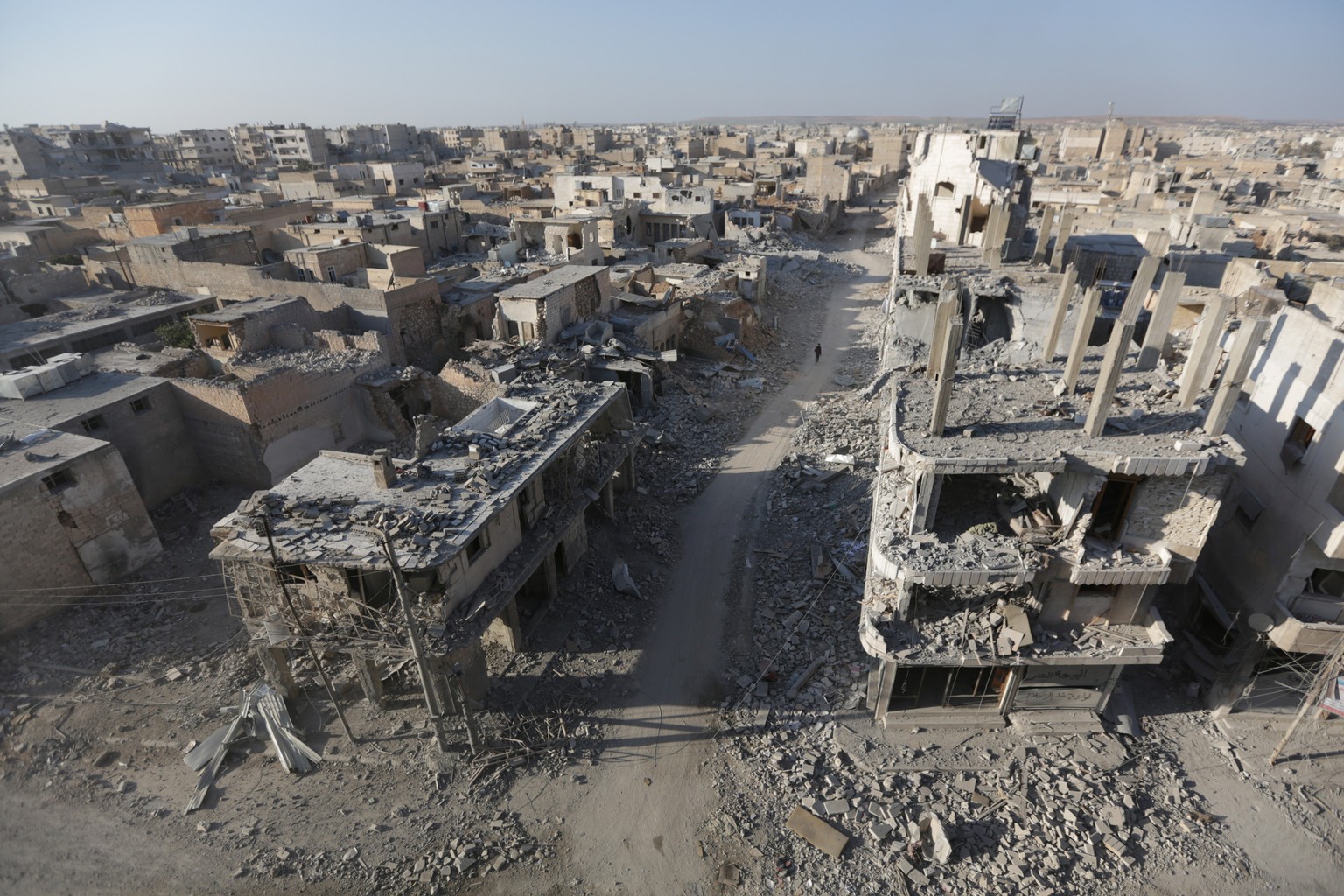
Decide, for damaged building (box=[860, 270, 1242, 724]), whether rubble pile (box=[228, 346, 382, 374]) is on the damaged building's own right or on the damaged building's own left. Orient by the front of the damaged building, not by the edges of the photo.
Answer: on the damaged building's own right

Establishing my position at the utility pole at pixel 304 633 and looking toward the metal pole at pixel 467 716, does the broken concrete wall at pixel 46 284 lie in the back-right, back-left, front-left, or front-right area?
back-left

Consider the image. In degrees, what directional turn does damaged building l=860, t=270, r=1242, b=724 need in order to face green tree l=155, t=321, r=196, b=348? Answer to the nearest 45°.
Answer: approximately 90° to its right

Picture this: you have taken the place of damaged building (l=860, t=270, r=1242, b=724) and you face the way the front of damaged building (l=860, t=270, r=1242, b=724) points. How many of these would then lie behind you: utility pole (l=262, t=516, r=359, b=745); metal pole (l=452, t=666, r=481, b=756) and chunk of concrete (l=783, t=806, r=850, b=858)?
0

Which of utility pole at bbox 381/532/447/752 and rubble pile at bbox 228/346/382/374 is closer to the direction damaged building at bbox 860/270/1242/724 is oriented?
the utility pole

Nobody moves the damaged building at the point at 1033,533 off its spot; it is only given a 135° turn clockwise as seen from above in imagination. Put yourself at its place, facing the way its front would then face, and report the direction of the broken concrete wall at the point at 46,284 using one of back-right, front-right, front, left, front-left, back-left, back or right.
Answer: front-left

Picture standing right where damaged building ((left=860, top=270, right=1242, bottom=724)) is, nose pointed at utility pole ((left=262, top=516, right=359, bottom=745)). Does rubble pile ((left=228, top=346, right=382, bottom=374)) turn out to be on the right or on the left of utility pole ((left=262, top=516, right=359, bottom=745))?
right

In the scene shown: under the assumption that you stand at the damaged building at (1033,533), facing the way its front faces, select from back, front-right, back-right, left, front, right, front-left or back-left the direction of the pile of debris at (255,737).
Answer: front-right

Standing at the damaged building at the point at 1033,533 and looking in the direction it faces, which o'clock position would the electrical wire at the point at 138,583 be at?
The electrical wire is roughly at 2 o'clock from the damaged building.

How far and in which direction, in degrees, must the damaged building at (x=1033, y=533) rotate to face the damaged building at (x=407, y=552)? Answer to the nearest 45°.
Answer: approximately 45° to its right

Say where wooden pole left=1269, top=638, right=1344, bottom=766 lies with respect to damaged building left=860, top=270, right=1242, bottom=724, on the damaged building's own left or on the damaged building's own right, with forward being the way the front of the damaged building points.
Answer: on the damaged building's own left

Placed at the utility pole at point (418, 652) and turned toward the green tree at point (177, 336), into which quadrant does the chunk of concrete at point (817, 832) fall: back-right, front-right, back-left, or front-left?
back-right

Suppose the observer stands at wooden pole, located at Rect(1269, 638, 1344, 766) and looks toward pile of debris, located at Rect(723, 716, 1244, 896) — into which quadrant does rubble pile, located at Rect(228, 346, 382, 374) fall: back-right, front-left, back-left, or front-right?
front-right

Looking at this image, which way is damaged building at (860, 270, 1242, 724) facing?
toward the camera

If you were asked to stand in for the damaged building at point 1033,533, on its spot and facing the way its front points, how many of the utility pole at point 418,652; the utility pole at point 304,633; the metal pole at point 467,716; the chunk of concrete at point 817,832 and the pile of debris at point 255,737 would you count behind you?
0

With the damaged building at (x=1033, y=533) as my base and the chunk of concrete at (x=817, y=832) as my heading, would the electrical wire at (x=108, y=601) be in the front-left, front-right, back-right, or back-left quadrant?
front-right
